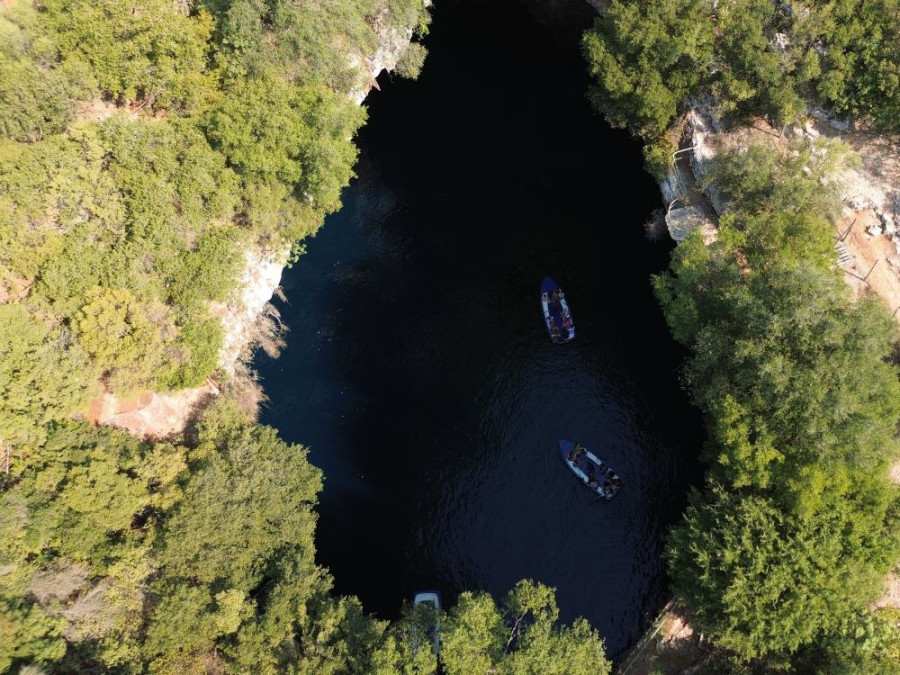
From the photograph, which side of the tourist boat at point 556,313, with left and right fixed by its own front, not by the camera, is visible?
back

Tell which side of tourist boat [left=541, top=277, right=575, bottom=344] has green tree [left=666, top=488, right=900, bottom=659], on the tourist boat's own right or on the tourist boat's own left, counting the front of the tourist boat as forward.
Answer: on the tourist boat's own right

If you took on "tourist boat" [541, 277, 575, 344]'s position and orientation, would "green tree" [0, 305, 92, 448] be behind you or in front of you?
behind

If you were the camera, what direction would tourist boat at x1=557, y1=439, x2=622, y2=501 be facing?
facing away from the viewer and to the left of the viewer

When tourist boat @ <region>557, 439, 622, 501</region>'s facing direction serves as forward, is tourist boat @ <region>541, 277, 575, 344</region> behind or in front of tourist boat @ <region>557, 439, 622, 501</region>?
in front

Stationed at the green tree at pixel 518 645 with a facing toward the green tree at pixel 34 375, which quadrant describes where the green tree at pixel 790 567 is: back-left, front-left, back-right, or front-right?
back-right

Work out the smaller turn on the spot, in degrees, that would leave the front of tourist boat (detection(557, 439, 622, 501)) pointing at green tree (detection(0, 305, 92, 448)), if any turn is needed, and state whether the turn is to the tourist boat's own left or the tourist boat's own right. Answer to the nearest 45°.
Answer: approximately 90° to the tourist boat's own left

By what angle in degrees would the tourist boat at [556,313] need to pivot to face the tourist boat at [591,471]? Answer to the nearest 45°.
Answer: approximately 135° to its right

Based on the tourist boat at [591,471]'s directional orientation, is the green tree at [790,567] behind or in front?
behind

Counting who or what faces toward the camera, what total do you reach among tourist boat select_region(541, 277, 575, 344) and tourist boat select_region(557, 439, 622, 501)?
0

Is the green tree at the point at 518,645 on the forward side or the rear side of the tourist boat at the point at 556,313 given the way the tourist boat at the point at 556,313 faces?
on the rear side
